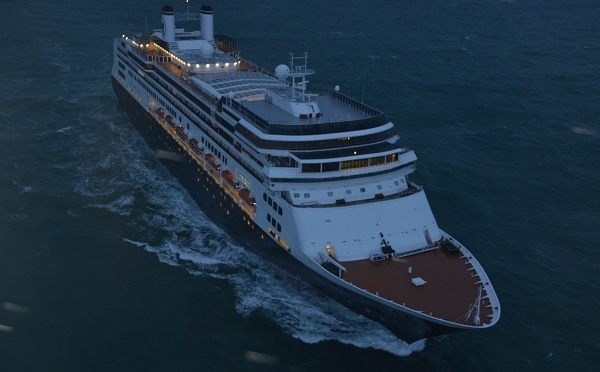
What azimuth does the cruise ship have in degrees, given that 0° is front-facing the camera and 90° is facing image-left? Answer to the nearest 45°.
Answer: approximately 315°
